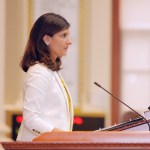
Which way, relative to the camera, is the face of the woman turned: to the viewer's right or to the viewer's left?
to the viewer's right

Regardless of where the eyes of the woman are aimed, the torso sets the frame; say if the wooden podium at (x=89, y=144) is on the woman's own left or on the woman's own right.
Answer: on the woman's own right

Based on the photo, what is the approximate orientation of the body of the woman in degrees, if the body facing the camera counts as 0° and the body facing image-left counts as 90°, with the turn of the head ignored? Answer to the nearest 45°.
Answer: approximately 270°
